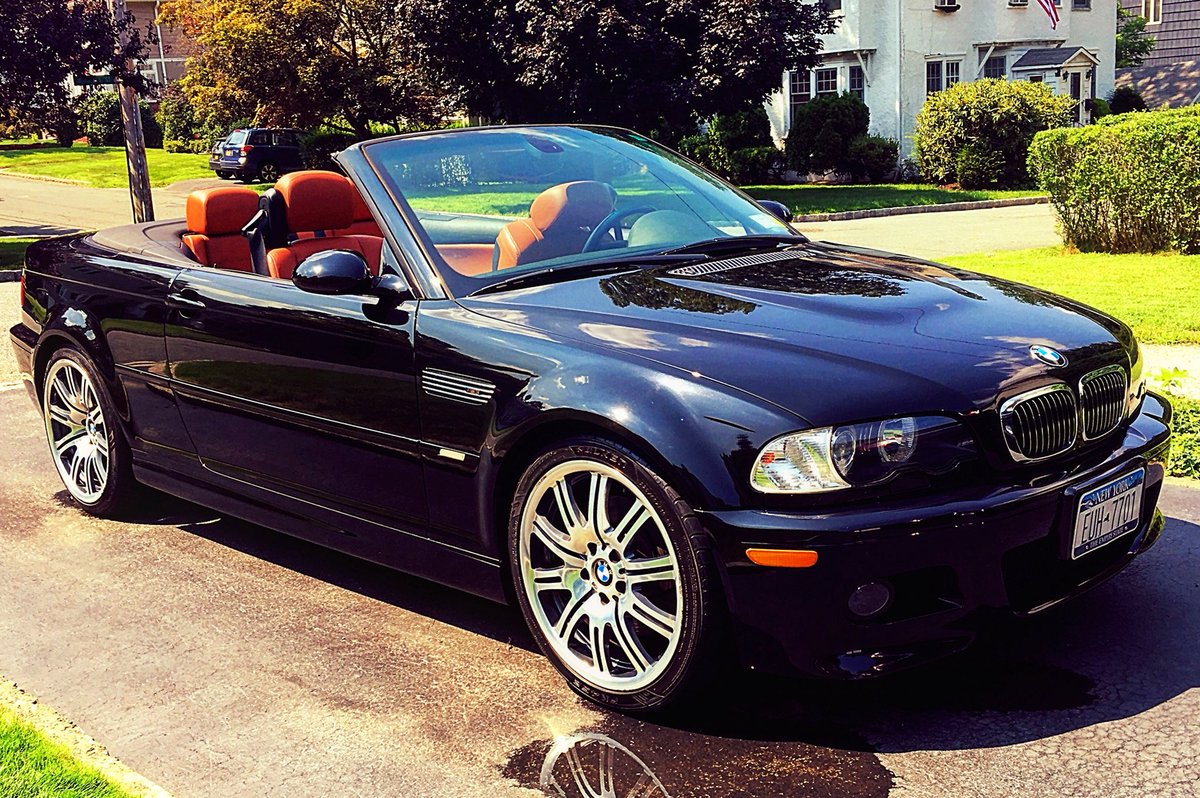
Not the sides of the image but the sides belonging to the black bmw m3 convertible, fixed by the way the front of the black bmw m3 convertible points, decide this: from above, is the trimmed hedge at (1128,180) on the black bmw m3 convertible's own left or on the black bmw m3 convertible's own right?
on the black bmw m3 convertible's own left

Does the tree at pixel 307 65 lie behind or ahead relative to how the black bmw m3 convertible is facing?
behind

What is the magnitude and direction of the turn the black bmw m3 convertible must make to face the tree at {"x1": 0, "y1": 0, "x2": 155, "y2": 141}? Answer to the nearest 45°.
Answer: approximately 180°

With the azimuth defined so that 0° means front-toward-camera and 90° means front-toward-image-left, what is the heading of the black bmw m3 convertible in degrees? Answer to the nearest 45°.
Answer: approximately 315°

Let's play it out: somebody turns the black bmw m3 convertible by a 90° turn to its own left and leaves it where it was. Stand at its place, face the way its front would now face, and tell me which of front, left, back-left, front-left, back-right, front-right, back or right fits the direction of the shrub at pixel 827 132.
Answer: front-left

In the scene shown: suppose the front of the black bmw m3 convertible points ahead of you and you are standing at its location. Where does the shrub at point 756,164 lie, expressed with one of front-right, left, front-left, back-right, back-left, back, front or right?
back-left

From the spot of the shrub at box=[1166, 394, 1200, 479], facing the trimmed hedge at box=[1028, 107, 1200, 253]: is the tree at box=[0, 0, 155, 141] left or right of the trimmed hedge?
left

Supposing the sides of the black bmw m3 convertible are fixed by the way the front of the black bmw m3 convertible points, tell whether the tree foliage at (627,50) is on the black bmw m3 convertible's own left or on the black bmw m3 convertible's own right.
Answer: on the black bmw m3 convertible's own left

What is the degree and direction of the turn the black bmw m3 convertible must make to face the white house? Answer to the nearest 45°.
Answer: approximately 135° to its left

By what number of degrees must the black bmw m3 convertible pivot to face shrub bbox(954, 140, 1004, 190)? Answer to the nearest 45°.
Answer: approximately 135° to its left

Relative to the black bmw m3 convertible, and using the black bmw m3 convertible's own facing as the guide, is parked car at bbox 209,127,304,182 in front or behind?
behind
